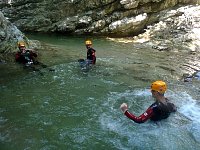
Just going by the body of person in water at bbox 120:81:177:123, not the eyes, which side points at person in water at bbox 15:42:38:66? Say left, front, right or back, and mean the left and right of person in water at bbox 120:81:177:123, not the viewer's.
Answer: front

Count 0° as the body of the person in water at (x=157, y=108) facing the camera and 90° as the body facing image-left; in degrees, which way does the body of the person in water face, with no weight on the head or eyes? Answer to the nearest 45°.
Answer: approximately 135°

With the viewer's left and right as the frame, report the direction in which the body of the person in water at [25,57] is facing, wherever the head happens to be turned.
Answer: facing the viewer and to the right of the viewer

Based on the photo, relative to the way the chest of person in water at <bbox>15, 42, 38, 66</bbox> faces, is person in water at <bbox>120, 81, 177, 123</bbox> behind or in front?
in front
